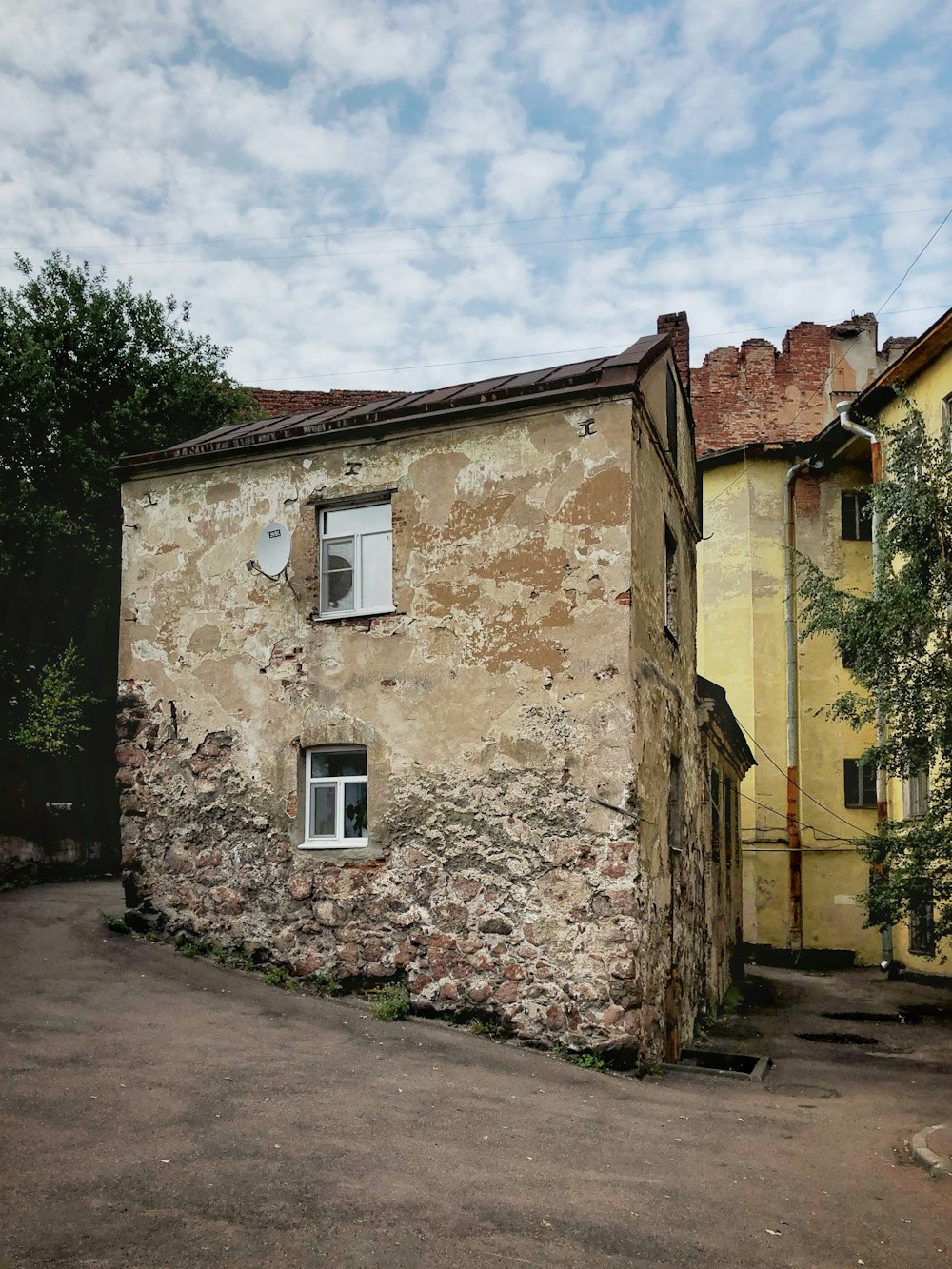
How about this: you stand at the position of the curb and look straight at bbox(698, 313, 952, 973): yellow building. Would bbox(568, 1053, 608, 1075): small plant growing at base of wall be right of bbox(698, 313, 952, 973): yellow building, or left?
left

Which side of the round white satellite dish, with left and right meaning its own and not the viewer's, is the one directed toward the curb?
left

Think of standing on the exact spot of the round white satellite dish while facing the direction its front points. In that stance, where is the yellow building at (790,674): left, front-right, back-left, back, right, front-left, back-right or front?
back

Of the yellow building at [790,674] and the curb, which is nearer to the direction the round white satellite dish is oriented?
the curb

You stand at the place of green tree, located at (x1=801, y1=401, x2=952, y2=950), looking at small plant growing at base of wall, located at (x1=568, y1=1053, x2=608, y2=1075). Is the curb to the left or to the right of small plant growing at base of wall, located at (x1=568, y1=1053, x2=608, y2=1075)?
left

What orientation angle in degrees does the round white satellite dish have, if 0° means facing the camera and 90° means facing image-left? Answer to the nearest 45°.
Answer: approximately 45°

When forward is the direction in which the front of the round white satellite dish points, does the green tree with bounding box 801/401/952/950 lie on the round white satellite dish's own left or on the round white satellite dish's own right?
on the round white satellite dish's own left
